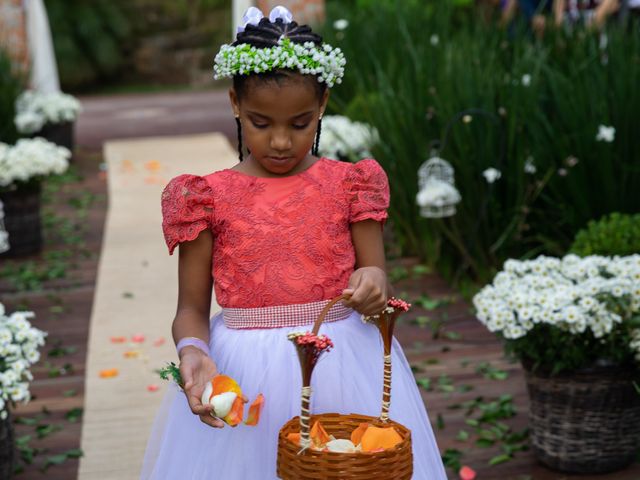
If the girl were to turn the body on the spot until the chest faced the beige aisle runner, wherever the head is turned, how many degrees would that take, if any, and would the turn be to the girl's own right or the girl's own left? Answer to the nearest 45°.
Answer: approximately 180°

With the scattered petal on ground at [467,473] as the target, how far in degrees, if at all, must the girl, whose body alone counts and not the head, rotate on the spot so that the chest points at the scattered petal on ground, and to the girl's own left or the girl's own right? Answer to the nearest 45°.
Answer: approximately 135° to the girl's own left

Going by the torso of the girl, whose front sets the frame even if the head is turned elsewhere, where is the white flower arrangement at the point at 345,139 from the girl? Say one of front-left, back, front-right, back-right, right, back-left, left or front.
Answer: back

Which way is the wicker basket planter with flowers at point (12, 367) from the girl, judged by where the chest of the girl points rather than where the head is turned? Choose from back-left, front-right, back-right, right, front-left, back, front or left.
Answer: back-right

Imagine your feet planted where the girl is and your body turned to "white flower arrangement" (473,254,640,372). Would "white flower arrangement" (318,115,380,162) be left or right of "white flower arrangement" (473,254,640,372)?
left

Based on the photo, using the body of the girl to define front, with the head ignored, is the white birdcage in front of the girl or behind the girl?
behind

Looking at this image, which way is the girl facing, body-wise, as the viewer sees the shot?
toward the camera
